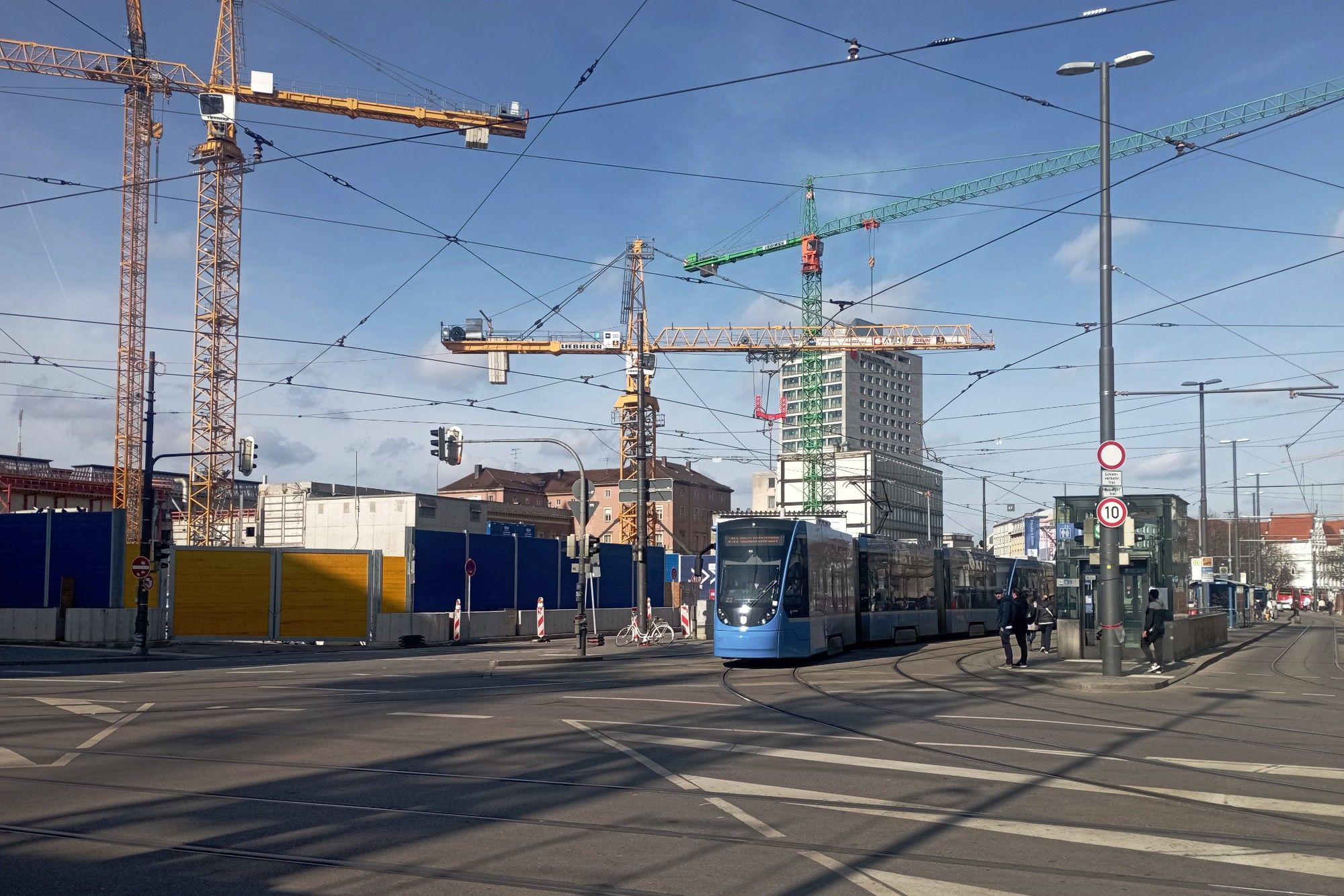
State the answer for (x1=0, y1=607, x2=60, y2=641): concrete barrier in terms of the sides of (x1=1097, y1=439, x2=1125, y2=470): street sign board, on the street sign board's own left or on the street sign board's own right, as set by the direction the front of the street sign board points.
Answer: on the street sign board's own right

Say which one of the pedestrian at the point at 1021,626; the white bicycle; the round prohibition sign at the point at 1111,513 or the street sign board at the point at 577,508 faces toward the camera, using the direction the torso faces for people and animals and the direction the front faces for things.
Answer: the round prohibition sign

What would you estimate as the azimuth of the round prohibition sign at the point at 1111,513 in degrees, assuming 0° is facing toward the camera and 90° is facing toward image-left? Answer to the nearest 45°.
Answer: approximately 0°

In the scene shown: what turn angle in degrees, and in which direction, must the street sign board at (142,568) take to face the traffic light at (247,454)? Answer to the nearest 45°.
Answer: approximately 135° to its left

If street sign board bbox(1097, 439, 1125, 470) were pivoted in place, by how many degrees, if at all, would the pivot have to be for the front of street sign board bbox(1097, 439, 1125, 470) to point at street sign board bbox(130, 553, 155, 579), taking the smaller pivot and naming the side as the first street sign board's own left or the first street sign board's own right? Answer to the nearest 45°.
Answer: approximately 90° to the first street sign board's own right

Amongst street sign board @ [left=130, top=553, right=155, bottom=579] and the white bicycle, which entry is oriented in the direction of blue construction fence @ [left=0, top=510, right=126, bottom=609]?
the white bicycle

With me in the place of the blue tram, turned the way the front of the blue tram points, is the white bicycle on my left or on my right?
on my right
